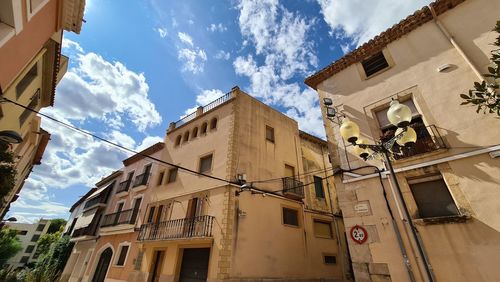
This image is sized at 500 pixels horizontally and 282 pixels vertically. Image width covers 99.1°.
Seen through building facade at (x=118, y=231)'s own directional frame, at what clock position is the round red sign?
The round red sign is roughly at 10 o'clock from the building facade.

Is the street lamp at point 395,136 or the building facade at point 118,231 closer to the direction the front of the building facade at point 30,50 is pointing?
the street lamp

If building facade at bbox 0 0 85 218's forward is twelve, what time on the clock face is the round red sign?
The round red sign is roughly at 12 o'clock from the building facade.

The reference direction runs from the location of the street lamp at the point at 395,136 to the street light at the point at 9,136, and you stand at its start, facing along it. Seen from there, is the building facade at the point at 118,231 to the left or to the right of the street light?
right

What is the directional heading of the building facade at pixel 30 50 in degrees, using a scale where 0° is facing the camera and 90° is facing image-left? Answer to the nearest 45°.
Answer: approximately 315°

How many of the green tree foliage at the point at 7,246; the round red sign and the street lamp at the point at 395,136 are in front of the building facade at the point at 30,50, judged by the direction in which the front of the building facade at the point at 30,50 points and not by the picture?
2

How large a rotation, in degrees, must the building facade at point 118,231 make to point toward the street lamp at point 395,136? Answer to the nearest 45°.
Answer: approximately 45° to its left
